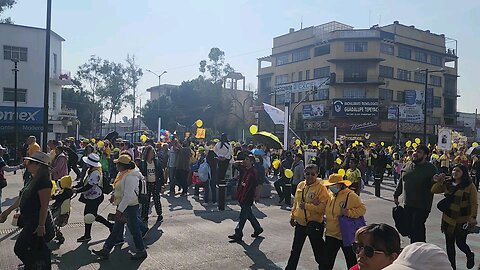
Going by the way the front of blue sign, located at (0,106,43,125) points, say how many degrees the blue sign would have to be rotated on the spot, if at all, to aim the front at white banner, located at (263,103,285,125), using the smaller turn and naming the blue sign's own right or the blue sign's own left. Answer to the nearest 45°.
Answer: approximately 45° to the blue sign's own left

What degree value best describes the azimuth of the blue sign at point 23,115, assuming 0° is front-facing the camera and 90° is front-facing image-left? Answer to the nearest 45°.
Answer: approximately 0°

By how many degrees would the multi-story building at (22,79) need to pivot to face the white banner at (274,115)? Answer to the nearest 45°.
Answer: approximately 45° to its left

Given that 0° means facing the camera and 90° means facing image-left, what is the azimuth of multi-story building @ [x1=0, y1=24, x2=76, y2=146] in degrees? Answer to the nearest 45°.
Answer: approximately 0°
